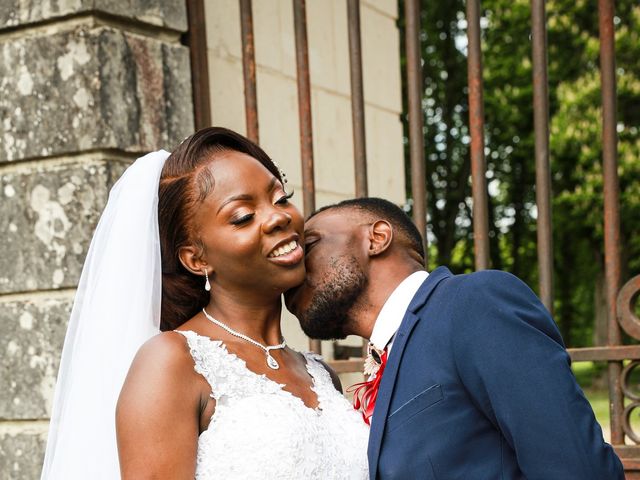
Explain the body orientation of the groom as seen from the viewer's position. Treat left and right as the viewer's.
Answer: facing to the left of the viewer

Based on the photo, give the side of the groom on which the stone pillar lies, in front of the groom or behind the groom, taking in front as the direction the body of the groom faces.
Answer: in front

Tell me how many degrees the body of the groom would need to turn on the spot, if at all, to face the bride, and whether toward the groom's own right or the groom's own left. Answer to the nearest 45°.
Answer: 0° — they already face them

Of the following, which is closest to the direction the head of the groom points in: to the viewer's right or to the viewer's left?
to the viewer's left

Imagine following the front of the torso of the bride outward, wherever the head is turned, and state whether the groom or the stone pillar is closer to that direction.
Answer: the groom

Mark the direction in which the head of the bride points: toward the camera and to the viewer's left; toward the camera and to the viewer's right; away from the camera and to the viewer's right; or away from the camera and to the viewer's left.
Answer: toward the camera and to the viewer's right

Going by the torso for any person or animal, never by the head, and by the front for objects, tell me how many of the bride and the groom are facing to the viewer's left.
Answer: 1

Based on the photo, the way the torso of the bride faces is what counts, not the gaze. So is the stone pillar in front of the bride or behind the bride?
behind
